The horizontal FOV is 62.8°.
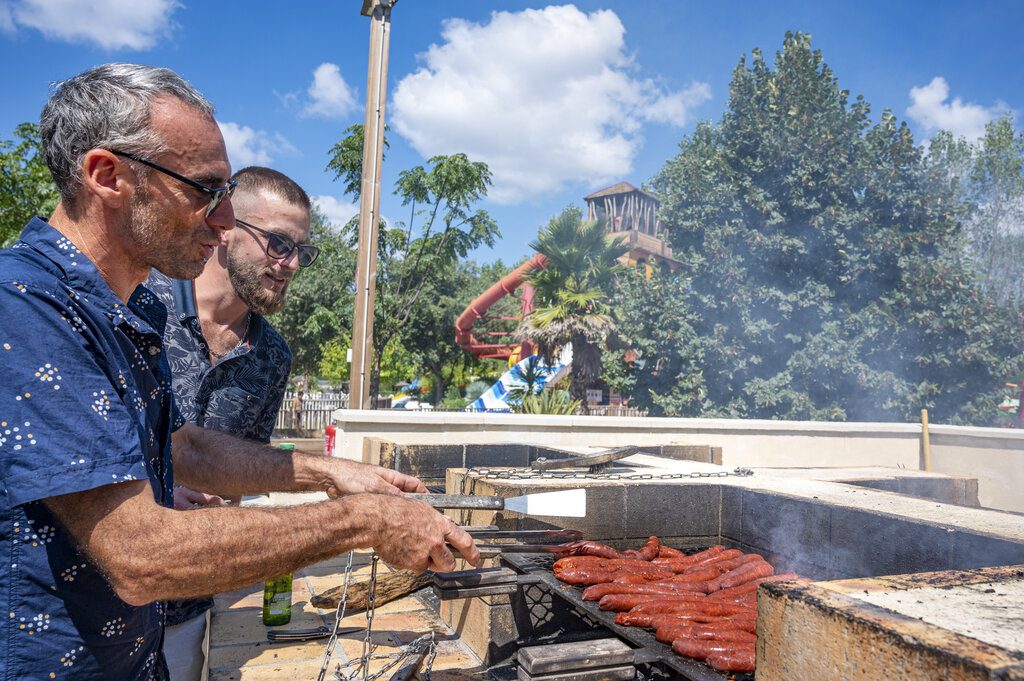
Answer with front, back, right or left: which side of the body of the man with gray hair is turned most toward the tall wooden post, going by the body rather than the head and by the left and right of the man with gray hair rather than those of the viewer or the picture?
left

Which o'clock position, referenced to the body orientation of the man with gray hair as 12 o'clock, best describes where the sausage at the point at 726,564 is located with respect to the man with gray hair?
The sausage is roughly at 11 o'clock from the man with gray hair.

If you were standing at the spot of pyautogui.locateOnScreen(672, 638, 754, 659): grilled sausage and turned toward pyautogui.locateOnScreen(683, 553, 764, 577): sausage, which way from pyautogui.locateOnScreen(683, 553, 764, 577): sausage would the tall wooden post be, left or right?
left

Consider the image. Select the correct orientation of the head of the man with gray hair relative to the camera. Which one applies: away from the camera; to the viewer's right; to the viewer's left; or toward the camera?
to the viewer's right

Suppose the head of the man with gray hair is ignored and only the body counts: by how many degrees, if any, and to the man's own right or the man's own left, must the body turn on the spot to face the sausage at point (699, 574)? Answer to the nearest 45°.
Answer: approximately 45° to the man's own left

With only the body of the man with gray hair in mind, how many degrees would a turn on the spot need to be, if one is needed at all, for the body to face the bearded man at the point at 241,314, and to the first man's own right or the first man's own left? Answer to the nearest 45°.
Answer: approximately 90° to the first man's own left

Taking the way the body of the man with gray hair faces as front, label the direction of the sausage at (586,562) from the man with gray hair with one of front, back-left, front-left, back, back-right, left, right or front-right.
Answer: front-left

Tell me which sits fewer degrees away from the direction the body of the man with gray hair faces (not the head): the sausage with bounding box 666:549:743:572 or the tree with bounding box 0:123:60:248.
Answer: the sausage

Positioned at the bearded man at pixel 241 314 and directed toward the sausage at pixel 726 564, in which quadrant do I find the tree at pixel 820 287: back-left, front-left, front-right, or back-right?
front-left

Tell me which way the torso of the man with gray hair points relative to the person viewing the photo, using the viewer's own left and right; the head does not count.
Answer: facing to the right of the viewer

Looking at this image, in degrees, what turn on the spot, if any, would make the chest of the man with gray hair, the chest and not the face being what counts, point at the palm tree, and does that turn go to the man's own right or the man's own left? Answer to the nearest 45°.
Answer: approximately 45° to the man's own left
